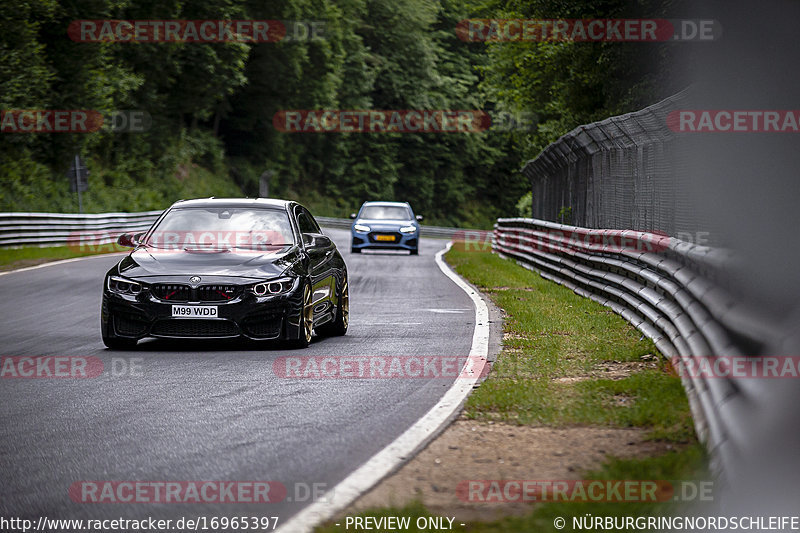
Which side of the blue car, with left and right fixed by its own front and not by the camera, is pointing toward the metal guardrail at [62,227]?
right

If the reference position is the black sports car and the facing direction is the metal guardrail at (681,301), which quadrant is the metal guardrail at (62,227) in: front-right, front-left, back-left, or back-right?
back-left

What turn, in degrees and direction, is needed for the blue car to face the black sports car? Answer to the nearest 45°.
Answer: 0° — it already faces it

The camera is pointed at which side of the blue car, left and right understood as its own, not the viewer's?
front

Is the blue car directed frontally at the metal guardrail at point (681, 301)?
yes
